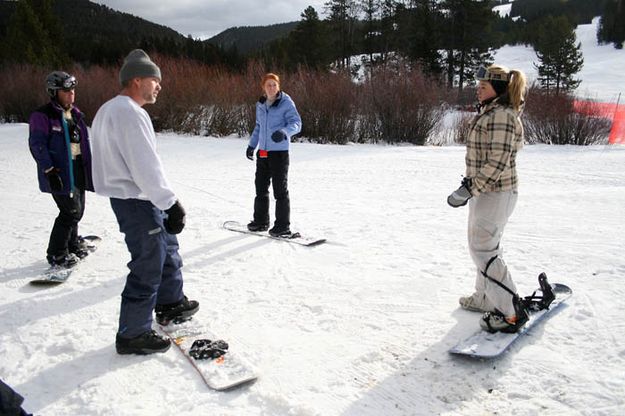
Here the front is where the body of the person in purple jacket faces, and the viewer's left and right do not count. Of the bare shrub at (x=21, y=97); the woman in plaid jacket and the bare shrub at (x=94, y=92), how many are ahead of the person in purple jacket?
1

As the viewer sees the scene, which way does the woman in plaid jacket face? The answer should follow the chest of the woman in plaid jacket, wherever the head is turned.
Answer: to the viewer's left

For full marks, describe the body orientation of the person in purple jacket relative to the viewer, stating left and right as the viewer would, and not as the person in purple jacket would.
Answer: facing the viewer and to the right of the viewer

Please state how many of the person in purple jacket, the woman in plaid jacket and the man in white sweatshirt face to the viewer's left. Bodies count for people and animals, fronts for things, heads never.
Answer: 1

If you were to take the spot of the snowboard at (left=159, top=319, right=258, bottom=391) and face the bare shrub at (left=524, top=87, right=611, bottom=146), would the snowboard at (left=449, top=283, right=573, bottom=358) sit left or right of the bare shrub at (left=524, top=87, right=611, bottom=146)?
right

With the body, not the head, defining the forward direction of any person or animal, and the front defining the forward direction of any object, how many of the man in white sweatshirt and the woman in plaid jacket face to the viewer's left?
1

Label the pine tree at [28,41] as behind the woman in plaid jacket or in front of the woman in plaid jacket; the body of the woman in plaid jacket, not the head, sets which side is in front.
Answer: in front

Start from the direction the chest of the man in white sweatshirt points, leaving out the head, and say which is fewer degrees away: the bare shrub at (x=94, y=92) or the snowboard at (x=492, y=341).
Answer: the snowboard

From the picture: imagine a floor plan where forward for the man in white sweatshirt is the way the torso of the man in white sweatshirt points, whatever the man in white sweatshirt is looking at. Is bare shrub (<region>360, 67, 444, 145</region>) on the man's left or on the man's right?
on the man's left

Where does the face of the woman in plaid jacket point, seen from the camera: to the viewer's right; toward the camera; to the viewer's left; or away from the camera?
to the viewer's left

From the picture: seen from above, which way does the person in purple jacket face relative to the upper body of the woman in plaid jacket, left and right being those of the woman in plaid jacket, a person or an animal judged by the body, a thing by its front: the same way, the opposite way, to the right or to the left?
the opposite way

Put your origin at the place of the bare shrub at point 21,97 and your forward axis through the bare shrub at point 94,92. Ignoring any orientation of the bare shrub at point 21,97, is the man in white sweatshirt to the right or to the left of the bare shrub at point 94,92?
right

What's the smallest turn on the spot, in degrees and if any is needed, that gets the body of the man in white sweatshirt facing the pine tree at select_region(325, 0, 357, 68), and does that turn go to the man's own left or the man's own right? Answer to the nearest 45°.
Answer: approximately 45° to the man's own left

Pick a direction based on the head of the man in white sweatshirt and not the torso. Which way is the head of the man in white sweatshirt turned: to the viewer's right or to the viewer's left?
to the viewer's right

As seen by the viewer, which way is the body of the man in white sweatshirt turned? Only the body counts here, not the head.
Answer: to the viewer's right

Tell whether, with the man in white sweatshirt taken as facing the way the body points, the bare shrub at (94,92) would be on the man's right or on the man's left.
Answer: on the man's left

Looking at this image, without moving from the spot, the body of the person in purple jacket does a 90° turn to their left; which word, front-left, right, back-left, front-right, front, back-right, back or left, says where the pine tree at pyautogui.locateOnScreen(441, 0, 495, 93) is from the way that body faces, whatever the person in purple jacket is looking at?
front

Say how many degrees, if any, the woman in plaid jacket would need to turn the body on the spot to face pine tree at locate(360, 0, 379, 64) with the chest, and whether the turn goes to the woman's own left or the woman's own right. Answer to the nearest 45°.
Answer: approximately 90° to the woman's own right
